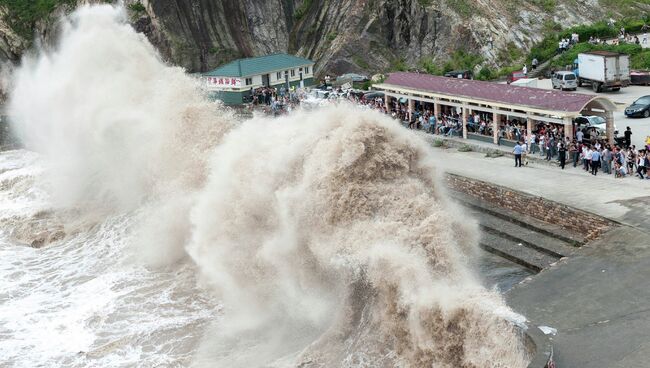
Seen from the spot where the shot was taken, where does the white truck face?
facing away from the viewer and to the left of the viewer

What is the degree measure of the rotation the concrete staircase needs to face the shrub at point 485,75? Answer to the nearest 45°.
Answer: approximately 135° to its right

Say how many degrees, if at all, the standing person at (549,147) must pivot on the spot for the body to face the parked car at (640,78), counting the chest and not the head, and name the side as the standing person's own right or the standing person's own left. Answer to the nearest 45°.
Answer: approximately 90° to the standing person's own right

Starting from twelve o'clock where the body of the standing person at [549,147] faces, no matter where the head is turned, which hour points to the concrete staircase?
The concrete staircase is roughly at 11 o'clock from the standing person.

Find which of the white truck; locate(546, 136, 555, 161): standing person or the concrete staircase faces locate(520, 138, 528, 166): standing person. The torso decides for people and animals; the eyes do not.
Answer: locate(546, 136, 555, 161): standing person

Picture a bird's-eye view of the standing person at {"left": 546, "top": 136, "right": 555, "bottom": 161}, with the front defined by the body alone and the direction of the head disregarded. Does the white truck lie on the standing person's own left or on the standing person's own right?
on the standing person's own right

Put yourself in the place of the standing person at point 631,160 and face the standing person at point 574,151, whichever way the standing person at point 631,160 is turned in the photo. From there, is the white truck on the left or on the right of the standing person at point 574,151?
right

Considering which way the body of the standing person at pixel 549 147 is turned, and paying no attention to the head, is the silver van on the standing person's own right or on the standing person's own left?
on the standing person's own right

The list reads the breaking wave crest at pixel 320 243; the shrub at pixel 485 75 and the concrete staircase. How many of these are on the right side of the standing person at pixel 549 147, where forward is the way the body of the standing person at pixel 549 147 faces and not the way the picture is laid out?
1

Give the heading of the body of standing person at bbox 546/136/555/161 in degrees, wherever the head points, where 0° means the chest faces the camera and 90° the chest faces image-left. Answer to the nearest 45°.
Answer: approximately 90°

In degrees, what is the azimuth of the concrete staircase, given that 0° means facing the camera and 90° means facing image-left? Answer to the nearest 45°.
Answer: approximately 45°

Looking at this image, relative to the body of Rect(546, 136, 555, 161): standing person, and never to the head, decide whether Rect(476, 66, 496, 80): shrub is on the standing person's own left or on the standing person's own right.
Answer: on the standing person's own right
